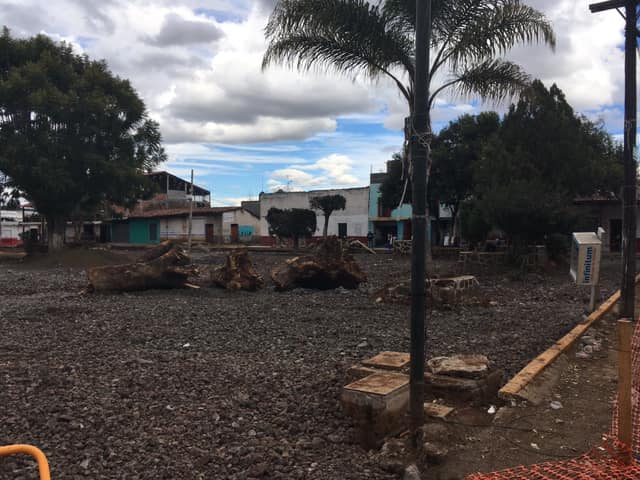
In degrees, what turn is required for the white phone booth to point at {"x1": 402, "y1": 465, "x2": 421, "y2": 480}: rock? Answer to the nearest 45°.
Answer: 0° — it already faces it

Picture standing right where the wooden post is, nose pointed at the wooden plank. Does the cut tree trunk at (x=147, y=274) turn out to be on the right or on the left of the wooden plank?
left

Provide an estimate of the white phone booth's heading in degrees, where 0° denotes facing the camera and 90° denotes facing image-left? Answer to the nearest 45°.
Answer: approximately 0°

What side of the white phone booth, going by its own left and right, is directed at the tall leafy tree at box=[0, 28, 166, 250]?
right

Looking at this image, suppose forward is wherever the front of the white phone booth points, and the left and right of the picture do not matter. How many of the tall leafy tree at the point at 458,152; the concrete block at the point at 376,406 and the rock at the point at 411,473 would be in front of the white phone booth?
2

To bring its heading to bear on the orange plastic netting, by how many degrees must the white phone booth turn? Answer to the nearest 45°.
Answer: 0° — it already faces it

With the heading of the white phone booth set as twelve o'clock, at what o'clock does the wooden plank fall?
The wooden plank is roughly at 12 o'clock from the white phone booth.

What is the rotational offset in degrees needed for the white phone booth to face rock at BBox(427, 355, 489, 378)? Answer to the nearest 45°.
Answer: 0° — it already faces it
